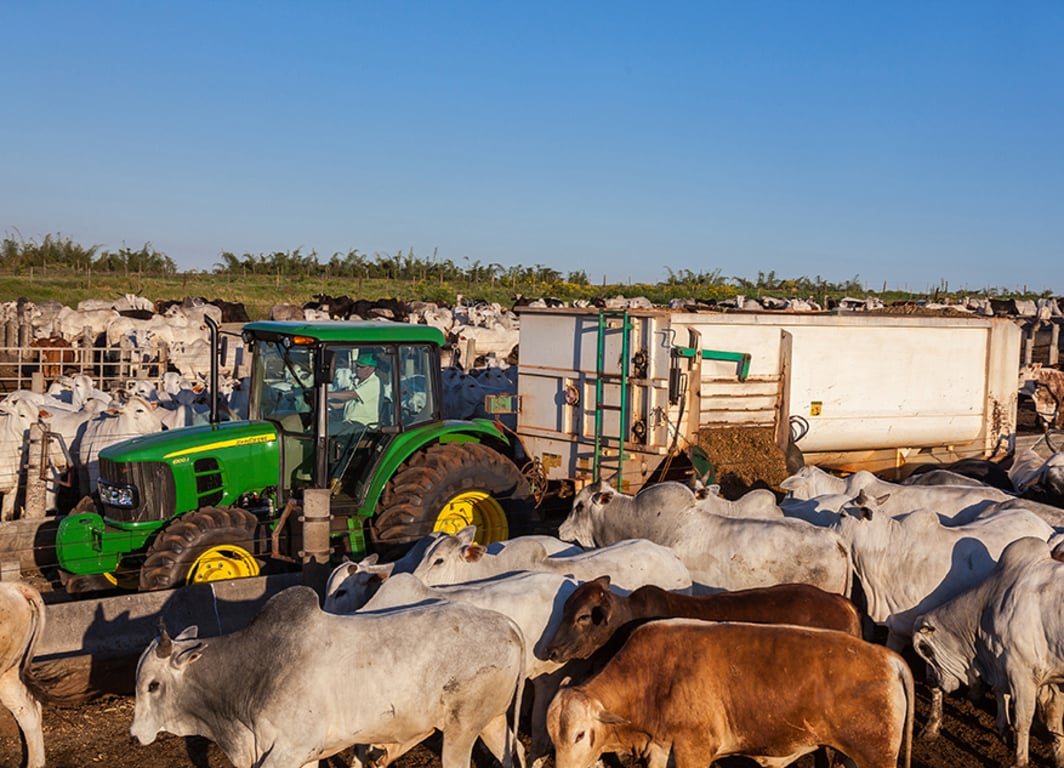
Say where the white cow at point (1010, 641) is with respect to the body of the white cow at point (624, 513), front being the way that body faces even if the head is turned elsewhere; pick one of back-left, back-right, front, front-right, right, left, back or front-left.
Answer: back-left

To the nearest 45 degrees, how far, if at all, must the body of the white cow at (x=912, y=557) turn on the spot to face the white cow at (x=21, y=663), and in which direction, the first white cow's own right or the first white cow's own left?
approximately 45° to the first white cow's own left

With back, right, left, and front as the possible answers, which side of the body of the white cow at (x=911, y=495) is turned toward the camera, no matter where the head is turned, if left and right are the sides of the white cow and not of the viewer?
left

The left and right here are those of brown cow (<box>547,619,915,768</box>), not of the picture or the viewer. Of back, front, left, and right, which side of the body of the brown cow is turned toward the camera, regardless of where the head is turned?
left

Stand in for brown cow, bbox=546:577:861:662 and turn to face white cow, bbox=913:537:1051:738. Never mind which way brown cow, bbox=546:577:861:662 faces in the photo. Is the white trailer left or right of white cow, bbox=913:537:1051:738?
left

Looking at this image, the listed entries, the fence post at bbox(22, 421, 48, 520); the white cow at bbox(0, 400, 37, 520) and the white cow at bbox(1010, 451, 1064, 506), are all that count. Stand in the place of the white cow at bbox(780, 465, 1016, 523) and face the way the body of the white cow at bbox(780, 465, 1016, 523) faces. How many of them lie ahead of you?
2

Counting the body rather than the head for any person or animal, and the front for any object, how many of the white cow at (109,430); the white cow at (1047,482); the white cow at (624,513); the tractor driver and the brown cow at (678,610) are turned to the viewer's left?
4

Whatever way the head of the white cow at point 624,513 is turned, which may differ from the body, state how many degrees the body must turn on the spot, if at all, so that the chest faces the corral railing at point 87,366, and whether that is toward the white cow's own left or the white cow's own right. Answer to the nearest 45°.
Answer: approximately 45° to the white cow's own right

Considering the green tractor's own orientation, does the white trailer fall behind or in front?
behind

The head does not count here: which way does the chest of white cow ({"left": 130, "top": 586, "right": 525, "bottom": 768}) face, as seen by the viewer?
to the viewer's left

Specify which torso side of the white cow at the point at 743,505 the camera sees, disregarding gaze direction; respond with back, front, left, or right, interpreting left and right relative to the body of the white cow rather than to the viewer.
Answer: left

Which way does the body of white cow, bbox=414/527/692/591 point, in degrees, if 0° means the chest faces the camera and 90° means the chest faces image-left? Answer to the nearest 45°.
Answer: approximately 90°

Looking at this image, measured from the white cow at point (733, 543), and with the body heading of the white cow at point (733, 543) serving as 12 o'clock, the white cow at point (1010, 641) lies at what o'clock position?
the white cow at point (1010, 641) is roughly at 7 o'clock from the white cow at point (733, 543).

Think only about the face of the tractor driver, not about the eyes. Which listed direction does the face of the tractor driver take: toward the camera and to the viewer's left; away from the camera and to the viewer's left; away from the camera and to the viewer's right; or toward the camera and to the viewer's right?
toward the camera and to the viewer's left

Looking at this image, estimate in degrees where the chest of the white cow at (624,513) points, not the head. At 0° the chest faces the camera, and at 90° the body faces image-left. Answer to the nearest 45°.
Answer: approximately 90°

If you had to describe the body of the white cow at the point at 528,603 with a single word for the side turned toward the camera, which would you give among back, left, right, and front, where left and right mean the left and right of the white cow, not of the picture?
left
